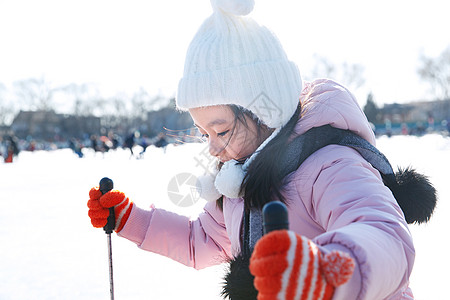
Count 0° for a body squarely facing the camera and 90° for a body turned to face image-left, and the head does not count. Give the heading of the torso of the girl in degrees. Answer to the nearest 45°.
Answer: approximately 45°

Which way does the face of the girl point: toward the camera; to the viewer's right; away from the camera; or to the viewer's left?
to the viewer's left
